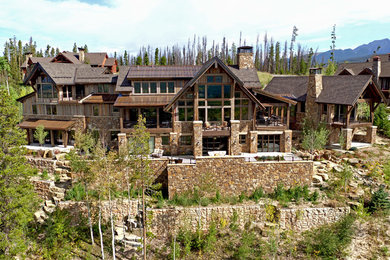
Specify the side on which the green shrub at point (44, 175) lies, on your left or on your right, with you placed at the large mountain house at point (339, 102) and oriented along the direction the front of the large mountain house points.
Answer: on your right

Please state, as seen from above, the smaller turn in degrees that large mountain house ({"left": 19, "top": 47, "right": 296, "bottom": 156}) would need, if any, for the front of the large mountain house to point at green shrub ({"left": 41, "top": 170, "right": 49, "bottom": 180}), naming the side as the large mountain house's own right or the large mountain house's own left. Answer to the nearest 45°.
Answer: approximately 90° to the large mountain house's own right

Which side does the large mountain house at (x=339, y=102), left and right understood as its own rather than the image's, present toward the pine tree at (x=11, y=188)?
right

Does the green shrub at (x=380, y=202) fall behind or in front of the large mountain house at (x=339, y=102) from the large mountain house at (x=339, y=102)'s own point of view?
in front

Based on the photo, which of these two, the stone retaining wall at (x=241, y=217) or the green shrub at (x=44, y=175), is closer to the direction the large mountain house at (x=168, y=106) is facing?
the stone retaining wall

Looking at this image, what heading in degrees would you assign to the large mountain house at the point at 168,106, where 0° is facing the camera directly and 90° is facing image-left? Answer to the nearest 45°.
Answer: approximately 0°

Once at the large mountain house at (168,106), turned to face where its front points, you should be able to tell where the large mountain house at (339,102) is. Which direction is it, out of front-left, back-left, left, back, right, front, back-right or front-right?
left

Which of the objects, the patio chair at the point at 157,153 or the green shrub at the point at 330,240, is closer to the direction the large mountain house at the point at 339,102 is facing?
the green shrub
